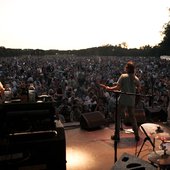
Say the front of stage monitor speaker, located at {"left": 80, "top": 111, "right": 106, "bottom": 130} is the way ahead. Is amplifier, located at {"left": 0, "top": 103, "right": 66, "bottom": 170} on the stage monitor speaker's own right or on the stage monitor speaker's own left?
on the stage monitor speaker's own right

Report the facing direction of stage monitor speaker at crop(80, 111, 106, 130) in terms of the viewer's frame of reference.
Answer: facing the viewer and to the right of the viewer

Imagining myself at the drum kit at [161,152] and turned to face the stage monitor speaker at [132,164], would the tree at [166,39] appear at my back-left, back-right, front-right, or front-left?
back-right

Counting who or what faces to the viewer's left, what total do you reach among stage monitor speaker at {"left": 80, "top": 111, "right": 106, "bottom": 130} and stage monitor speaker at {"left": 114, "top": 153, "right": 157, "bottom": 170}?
0

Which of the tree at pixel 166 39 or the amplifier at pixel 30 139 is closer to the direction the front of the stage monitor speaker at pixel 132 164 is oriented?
the tree

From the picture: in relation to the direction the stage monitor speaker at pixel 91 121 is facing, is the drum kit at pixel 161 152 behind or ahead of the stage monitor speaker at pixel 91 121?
ahead

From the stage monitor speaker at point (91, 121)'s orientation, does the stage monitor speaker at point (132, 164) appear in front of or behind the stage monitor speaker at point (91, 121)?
in front

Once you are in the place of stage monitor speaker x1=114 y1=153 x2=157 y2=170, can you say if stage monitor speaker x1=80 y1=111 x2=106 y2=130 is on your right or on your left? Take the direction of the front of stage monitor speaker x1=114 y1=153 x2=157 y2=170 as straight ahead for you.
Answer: on your left
